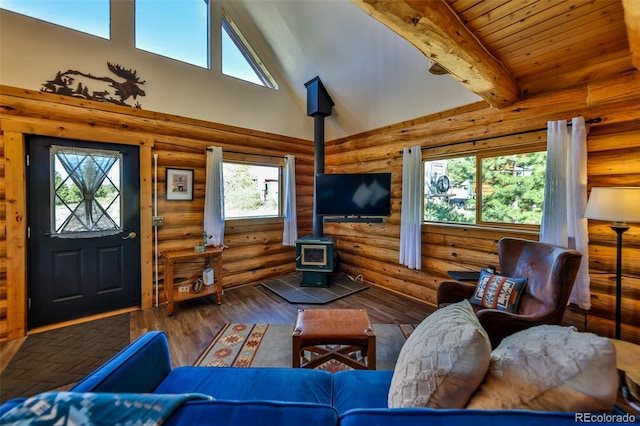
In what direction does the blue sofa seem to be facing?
away from the camera

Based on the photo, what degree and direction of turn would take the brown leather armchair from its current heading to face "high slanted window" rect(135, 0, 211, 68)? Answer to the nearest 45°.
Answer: approximately 45° to its right

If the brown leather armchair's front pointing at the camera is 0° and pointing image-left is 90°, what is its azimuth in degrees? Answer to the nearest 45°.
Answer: approximately 45°

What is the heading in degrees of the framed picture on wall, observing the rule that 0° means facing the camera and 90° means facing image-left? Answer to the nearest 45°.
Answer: approximately 0°

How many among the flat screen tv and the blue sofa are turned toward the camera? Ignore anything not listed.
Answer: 1
